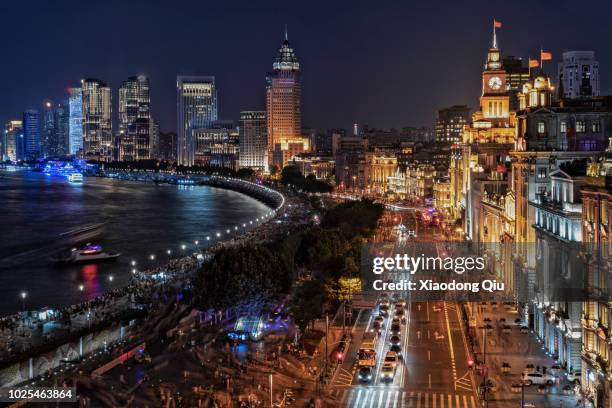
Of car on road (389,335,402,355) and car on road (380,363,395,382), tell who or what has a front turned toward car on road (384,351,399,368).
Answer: car on road (389,335,402,355)

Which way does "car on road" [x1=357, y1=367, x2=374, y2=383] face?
toward the camera

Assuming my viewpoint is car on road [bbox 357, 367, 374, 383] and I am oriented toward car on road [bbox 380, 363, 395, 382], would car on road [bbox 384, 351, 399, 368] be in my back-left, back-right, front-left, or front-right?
front-left

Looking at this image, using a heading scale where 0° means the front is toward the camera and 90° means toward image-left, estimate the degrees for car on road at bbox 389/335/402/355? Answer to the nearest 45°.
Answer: approximately 0°

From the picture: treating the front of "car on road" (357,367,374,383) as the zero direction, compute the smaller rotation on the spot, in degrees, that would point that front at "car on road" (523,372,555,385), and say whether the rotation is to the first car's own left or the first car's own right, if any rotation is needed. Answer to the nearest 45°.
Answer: approximately 90° to the first car's own left

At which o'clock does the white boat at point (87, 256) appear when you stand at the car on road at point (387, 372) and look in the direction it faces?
The white boat is roughly at 5 o'clock from the car on road.

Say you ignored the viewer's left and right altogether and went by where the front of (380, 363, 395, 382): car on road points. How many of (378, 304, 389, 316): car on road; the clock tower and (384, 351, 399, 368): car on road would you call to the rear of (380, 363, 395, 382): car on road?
3

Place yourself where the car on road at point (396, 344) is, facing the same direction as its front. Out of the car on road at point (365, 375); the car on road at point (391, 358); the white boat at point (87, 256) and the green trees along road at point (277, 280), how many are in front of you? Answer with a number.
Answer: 2

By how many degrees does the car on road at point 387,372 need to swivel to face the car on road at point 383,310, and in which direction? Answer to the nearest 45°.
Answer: approximately 180°

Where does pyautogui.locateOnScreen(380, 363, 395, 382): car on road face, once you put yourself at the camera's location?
facing the viewer

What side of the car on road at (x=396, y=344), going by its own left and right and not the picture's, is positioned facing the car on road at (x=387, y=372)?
front

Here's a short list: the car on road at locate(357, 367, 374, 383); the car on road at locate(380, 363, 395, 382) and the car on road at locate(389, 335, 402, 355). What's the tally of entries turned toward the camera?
3

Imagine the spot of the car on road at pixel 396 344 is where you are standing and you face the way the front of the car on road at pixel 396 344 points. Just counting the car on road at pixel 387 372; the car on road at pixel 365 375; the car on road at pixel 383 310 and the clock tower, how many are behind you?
2

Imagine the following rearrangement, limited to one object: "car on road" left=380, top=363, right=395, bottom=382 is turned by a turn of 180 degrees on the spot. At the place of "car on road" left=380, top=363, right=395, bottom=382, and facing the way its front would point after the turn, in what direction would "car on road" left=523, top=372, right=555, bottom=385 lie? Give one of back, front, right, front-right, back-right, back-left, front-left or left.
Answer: right

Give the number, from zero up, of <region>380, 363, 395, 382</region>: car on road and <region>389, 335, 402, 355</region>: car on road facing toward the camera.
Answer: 2

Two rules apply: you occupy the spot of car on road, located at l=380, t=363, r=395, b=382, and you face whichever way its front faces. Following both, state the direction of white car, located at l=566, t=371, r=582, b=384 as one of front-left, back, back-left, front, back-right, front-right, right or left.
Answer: left
